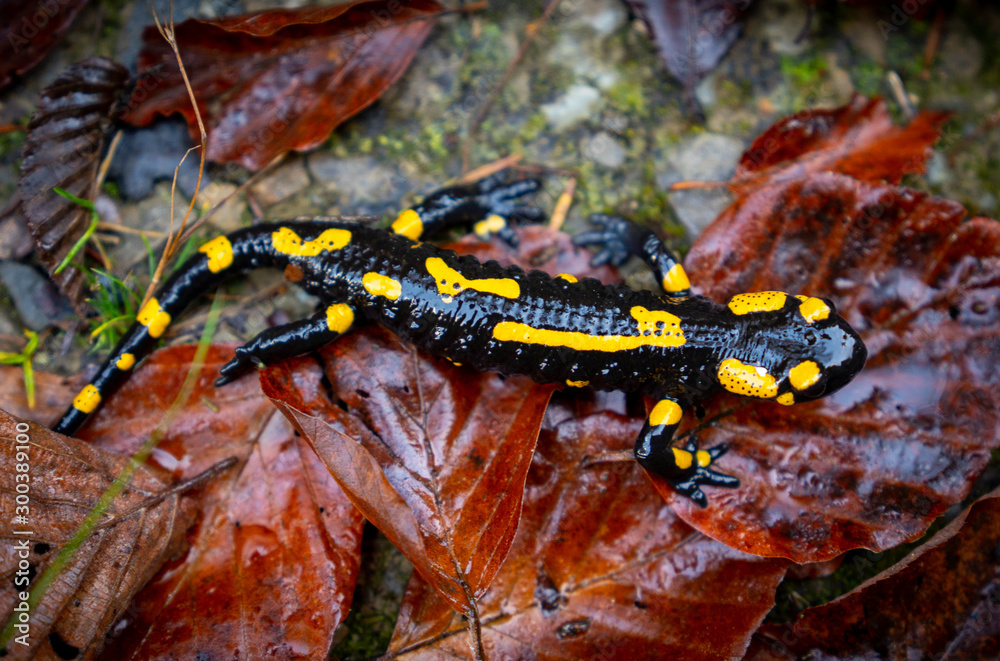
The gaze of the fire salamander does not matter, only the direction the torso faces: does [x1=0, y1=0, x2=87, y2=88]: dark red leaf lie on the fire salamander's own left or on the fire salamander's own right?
on the fire salamander's own left

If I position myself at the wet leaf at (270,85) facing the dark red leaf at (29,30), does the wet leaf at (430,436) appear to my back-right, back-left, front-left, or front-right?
back-left

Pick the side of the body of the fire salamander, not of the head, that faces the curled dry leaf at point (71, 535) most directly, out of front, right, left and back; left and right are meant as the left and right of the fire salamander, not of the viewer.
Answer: back

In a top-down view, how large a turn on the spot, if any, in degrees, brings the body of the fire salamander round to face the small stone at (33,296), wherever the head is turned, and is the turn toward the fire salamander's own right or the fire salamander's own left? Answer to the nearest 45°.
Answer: approximately 135° to the fire salamander's own left

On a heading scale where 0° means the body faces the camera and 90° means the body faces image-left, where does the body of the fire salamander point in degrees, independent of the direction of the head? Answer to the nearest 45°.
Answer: approximately 270°

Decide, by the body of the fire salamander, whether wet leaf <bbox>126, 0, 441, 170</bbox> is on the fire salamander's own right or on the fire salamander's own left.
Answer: on the fire salamander's own left

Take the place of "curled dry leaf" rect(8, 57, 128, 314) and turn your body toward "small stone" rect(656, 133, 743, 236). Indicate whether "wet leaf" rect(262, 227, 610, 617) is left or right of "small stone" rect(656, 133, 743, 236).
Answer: right

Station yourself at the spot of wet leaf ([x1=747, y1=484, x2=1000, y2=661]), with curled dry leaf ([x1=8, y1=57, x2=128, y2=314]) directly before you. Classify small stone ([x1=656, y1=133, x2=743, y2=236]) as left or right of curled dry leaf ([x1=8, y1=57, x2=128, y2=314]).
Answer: right

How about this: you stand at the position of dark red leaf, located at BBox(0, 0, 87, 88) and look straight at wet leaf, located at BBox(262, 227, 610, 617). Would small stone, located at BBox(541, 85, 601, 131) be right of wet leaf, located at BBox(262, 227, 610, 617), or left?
left
